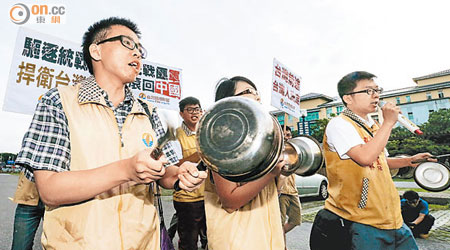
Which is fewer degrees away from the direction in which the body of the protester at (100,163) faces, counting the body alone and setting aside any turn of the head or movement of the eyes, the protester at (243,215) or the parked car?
the protester

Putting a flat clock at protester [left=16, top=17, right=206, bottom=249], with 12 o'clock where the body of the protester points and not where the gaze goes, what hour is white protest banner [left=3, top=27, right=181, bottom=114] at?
The white protest banner is roughly at 7 o'clock from the protester.

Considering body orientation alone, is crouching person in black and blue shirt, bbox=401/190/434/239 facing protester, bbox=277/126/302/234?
yes

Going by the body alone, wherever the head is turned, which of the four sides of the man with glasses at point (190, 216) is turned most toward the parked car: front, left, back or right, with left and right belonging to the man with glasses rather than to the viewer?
left

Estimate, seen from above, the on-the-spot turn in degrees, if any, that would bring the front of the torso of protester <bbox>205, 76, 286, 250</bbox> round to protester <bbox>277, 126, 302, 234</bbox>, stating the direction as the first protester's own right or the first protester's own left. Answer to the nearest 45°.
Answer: approximately 135° to the first protester's own left

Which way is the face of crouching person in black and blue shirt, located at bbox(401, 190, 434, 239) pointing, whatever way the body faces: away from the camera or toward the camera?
toward the camera

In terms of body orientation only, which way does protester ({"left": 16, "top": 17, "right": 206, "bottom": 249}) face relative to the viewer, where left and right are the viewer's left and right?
facing the viewer and to the right of the viewer

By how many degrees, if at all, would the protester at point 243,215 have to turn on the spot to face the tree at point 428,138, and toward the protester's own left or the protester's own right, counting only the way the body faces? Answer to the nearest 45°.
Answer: approximately 90° to the protester's own left

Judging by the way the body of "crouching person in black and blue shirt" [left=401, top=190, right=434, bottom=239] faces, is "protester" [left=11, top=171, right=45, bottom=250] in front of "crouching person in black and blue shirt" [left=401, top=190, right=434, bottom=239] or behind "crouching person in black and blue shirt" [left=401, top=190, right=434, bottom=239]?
in front

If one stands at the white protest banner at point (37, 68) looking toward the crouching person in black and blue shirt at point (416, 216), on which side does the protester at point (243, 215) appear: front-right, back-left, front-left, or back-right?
front-right

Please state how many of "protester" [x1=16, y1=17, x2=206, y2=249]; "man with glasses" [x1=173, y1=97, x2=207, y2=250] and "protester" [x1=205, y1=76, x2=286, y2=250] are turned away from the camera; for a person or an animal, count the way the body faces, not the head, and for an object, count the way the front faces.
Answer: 0

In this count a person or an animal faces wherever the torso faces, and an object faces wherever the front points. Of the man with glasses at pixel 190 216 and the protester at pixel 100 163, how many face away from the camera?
0

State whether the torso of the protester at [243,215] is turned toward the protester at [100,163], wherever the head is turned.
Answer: no

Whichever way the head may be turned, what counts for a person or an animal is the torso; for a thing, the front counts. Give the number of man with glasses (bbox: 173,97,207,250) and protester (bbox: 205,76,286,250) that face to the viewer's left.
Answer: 0

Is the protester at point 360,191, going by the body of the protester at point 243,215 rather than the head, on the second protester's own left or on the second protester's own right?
on the second protester's own left

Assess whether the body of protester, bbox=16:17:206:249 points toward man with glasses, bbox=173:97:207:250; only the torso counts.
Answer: no
